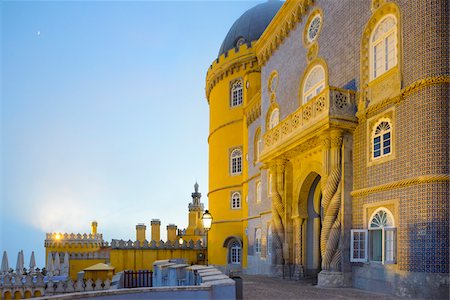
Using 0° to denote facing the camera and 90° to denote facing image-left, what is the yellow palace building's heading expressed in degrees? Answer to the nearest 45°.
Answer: approximately 45°
